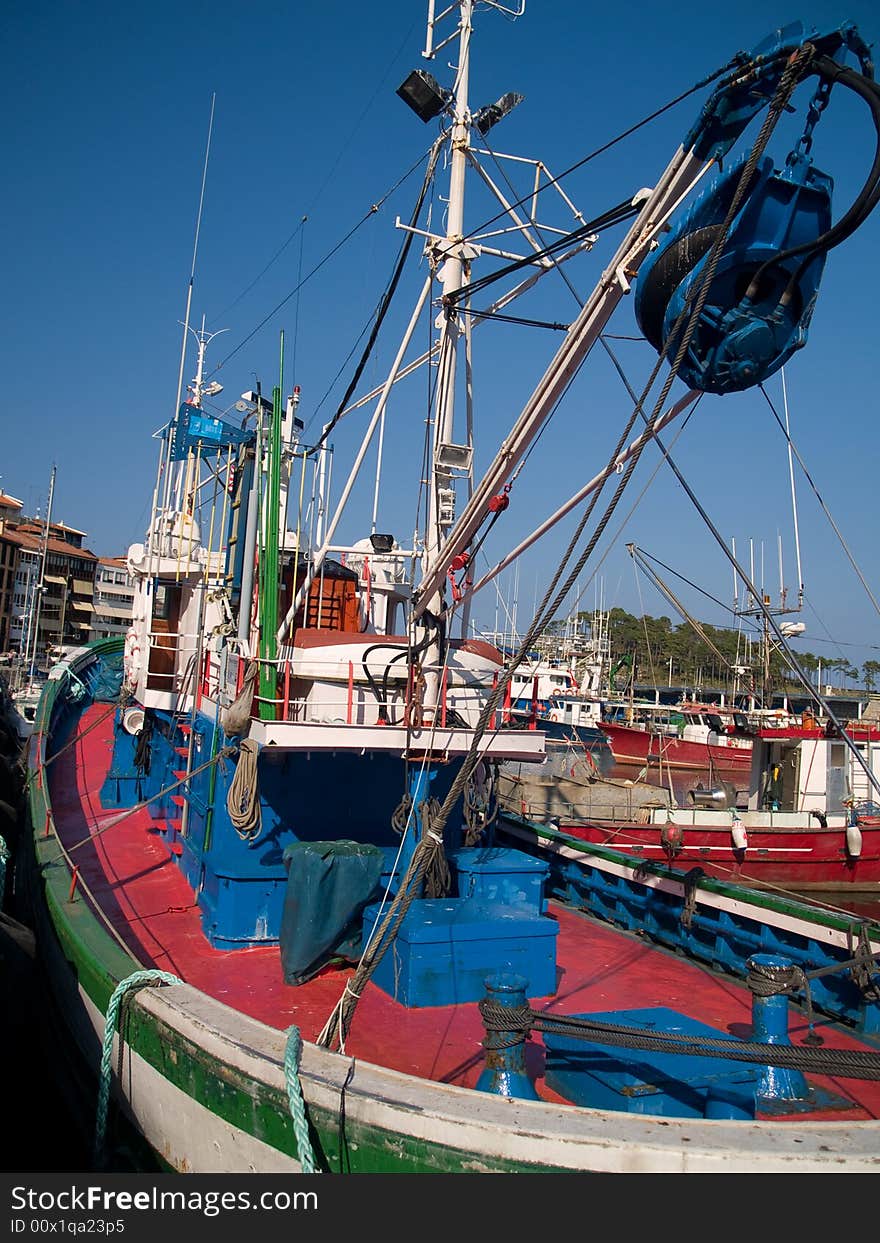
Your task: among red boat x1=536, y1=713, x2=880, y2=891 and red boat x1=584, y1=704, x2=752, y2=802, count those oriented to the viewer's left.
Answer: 2

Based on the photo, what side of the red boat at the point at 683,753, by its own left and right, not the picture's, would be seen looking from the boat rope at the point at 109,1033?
left

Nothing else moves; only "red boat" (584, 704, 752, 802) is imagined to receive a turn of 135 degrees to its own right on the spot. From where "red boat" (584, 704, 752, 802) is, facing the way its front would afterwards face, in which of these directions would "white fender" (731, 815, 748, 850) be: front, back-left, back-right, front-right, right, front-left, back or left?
back-right

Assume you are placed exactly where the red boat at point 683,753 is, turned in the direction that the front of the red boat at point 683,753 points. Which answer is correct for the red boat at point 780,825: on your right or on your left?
on your left

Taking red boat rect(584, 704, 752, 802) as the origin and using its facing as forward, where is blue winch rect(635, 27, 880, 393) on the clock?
The blue winch is roughly at 9 o'clock from the red boat.

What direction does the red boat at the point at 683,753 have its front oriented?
to the viewer's left

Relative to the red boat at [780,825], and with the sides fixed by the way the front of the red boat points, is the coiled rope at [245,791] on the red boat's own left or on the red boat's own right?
on the red boat's own left

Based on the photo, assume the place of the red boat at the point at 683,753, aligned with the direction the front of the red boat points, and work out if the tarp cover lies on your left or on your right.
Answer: on your left

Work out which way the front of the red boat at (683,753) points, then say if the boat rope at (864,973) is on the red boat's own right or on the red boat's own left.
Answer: on the red boat's own left
